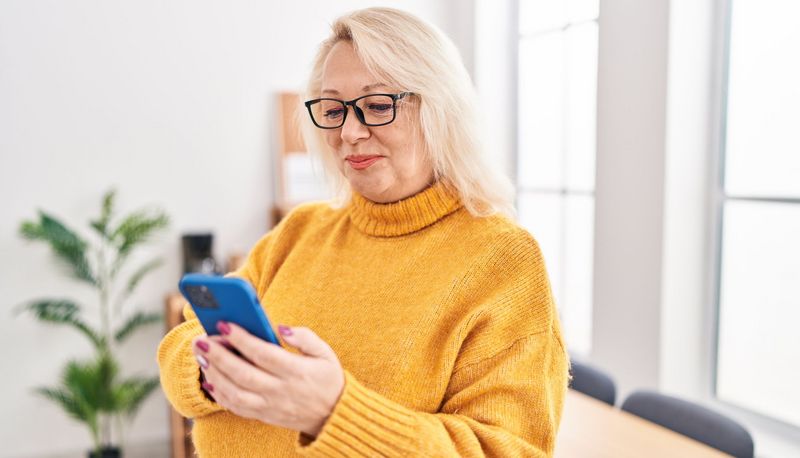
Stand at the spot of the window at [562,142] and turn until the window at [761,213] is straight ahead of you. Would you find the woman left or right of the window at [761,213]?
right

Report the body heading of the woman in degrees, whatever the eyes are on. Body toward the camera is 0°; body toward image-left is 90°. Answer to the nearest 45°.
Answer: approximately 45°

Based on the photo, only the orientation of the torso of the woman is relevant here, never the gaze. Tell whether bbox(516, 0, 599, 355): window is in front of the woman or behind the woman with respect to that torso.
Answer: behind

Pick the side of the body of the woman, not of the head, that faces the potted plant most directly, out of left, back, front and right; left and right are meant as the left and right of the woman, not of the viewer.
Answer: right

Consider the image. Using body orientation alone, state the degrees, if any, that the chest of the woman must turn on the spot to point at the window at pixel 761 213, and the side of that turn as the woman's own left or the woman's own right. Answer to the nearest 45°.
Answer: approximately 180°
